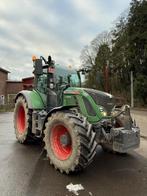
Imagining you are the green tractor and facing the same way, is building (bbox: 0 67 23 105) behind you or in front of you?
behind

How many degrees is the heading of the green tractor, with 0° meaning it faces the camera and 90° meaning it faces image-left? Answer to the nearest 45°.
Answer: approximately 315°
